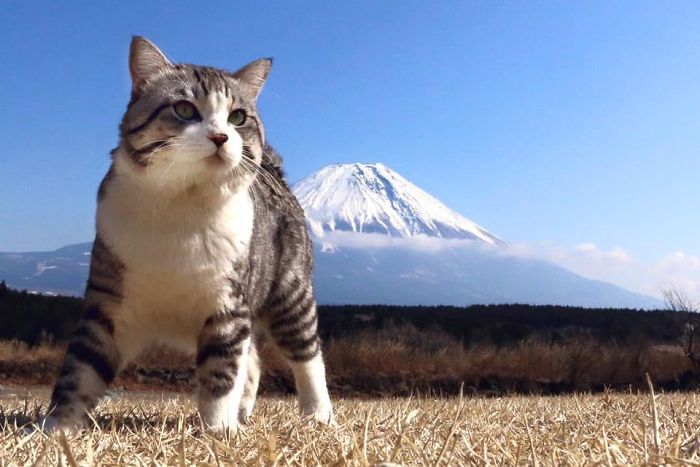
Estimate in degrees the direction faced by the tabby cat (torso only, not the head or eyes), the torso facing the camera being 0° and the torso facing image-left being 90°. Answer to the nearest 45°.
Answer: approximately 45°
